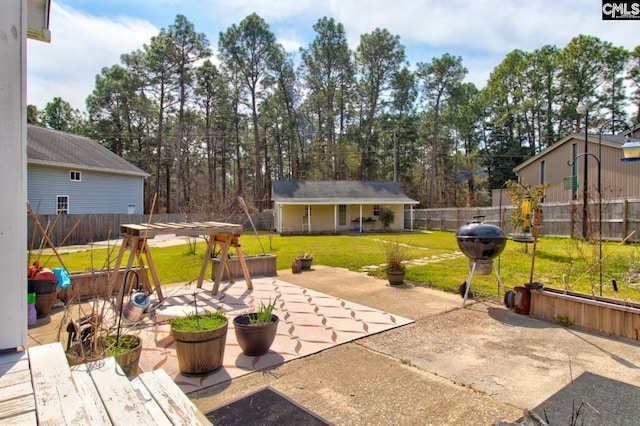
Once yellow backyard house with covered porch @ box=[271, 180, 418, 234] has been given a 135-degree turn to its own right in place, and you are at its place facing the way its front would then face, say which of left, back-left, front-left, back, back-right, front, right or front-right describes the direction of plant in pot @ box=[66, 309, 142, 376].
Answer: back-left

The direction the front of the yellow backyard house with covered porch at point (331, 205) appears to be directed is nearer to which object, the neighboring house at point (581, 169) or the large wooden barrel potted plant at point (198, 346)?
the large wooden barrel potted plant

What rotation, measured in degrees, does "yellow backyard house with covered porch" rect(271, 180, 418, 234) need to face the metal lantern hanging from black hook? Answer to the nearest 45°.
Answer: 0° — it already faces it

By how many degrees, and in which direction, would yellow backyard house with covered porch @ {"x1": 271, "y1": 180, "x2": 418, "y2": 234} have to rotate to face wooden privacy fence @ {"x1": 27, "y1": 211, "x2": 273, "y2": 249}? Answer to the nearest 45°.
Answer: approximately 45° to its right

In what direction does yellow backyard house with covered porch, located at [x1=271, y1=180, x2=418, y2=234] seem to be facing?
toward the camera

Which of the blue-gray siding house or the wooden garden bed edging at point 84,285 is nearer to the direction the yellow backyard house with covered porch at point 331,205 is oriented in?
the wooden garden bed edging

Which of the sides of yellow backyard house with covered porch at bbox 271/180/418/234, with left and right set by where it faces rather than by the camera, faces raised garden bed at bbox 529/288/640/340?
front

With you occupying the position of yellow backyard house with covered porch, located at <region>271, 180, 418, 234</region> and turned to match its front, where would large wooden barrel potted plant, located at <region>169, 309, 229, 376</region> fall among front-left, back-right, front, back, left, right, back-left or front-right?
front

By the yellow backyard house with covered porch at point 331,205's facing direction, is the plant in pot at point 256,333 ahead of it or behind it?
ahead

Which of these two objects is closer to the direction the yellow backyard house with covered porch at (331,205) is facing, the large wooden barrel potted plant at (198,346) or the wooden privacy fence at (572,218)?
the large wooden barrel potted plant

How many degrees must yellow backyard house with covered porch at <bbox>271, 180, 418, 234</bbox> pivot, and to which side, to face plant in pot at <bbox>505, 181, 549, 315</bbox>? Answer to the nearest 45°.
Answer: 0° — it already faces it

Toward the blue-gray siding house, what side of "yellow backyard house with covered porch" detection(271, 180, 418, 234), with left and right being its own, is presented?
right

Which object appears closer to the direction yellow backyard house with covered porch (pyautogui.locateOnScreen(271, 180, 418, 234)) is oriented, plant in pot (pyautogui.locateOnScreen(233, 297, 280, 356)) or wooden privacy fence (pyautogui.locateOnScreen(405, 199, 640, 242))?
the plant in pot

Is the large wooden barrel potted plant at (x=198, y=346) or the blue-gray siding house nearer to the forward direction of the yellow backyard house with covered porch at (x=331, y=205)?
the large wooden barrel potted plant

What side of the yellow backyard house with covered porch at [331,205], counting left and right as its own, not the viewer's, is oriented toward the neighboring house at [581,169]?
left
